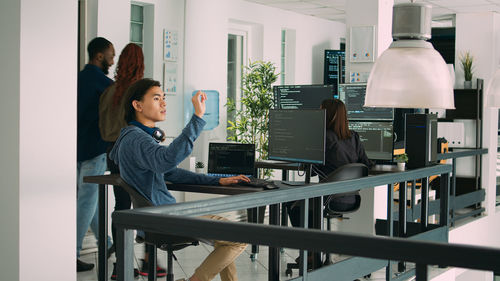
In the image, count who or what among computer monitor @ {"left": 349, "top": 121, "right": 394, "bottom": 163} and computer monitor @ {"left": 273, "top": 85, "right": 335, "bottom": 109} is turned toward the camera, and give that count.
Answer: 2

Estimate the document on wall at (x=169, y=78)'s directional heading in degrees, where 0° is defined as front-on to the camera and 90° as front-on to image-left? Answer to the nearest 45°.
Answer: approximately 315°

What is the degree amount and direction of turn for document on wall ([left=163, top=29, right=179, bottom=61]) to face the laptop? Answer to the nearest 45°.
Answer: approximately 45° to its right

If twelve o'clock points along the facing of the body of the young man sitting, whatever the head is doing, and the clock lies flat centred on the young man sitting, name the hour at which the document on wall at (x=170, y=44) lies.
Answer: The document on wall is roughly at 9 o'clock from the young man sitting.

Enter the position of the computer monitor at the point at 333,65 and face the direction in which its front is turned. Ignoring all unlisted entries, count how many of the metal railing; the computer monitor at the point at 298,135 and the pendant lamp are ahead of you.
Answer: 3

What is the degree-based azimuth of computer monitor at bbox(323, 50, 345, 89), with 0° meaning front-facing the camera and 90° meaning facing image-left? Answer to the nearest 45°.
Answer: approximately 0°

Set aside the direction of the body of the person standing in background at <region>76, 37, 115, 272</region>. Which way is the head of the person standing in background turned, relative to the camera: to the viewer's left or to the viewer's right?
to the viewer's right

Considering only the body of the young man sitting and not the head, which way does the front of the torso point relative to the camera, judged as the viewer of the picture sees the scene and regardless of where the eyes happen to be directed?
to the viewer's right

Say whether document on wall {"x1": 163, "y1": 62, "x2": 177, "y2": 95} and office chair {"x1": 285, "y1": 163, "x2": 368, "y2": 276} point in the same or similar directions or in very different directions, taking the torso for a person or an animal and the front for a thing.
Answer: very different directions

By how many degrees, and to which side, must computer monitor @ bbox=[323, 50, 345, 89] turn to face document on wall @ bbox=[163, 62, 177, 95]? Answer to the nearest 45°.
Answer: approximately 45° to its right

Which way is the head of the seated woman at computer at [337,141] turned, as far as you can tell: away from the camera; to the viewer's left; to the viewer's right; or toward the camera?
away from the camera

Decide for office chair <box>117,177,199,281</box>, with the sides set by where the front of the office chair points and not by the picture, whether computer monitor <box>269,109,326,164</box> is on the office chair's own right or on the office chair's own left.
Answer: on the office chair's own left

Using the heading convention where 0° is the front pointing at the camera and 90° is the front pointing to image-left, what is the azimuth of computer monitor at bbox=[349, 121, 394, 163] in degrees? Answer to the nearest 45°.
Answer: approximately 0°

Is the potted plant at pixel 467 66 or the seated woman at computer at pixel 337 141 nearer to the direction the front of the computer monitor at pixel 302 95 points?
the seated woman at computer
